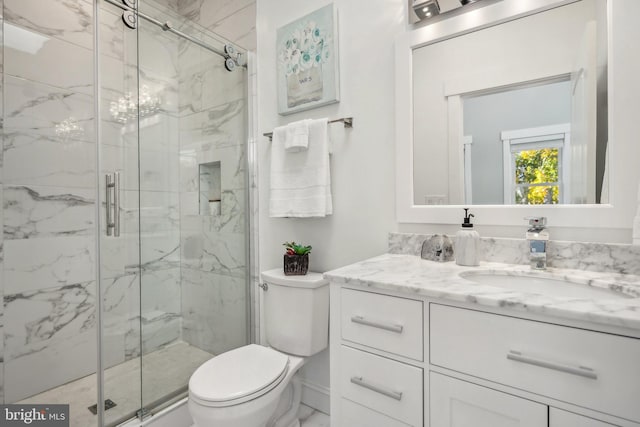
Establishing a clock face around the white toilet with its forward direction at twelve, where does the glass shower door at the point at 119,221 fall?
The glass shower door is roughly at 2 o'clock from the white toilet.

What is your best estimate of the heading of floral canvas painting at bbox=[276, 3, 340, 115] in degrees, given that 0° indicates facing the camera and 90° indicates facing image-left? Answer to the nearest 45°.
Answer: approximately 45°

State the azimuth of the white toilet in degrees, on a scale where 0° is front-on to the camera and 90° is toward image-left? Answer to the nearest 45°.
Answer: approximately 45°

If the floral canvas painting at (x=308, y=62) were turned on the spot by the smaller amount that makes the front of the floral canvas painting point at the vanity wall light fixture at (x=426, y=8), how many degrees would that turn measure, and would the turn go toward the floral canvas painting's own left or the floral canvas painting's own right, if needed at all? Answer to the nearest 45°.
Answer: approximately 90° to the floral canvas painting's own left

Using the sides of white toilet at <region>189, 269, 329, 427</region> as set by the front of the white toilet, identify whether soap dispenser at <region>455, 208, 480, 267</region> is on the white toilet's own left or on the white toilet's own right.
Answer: on the white toilet's own left

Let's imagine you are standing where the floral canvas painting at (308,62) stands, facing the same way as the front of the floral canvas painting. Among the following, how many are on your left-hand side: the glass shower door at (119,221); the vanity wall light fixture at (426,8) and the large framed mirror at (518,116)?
2
